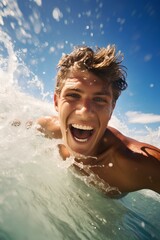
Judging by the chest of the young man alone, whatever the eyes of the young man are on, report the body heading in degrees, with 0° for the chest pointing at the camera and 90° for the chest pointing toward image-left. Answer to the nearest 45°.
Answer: approximately 0°
